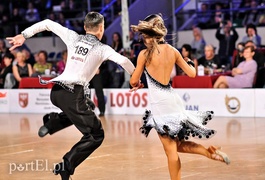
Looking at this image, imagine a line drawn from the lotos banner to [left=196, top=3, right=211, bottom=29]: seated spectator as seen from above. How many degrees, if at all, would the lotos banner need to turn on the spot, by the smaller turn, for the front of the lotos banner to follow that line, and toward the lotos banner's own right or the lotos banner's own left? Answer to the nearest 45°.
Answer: approximately 135° to the lotos banner's own left

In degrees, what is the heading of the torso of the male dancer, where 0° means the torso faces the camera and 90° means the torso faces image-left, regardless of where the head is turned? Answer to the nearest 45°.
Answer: approximately 225°

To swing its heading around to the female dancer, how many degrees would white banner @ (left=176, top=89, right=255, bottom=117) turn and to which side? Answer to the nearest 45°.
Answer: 0° — it already faces them

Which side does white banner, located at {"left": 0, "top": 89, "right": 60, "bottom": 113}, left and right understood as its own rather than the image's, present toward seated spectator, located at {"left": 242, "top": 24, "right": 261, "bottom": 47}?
left

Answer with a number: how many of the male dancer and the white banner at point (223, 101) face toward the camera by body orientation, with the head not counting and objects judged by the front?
1

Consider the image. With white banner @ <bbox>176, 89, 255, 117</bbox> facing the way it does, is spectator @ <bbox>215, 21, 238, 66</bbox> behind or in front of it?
behind

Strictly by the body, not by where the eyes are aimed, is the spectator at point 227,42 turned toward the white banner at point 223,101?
yes

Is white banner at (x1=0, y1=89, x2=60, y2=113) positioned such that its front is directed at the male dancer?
yes
